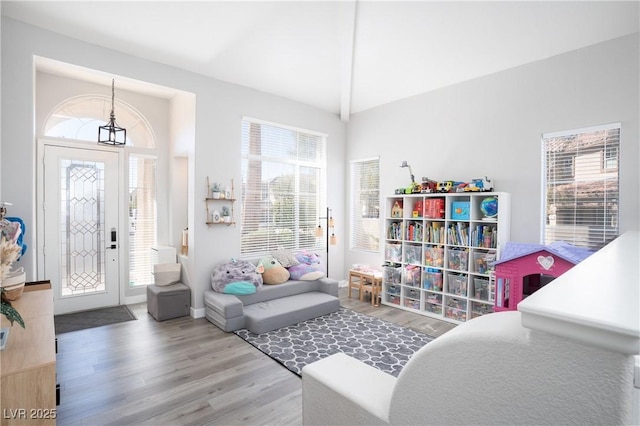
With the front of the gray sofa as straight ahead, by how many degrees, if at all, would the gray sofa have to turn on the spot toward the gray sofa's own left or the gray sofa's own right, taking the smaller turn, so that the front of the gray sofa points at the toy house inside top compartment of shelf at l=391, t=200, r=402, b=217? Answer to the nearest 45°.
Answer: approximately 45° to the gray sofa's own left
